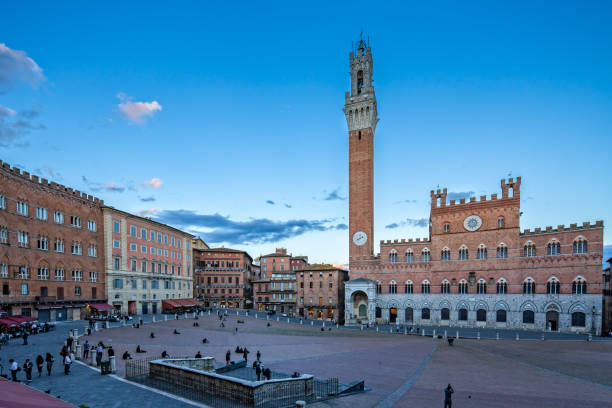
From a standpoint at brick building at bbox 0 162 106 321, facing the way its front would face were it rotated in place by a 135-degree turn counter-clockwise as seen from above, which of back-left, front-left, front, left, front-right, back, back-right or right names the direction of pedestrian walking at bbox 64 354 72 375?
back

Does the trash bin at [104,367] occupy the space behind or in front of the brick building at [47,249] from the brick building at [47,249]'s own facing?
in front

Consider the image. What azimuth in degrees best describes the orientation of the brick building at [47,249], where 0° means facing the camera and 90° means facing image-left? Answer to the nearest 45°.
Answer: approximately 315°
